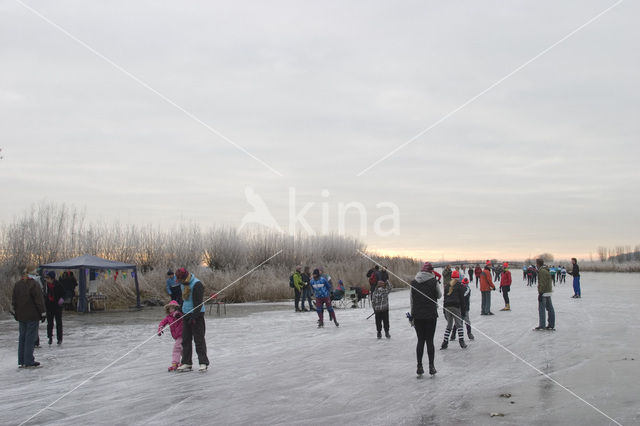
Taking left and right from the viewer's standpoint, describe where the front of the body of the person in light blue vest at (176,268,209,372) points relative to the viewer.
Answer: facing the viewer and to the left of the viewer

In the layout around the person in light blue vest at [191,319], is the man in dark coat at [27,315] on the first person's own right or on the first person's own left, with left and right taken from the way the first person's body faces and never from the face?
on the first person's own right

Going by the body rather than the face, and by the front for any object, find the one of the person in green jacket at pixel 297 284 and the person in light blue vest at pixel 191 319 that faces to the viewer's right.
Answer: the person in green jacket

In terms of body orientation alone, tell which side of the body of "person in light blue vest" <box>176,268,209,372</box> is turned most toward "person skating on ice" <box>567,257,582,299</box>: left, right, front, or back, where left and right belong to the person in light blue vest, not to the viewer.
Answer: back

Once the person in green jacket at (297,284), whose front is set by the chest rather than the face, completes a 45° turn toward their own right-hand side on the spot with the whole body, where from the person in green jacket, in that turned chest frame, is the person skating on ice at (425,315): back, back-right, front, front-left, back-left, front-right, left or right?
front-right

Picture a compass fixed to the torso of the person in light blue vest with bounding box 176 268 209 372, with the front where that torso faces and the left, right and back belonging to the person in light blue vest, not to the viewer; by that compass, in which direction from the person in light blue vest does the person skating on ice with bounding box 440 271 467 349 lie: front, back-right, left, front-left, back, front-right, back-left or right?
back-left

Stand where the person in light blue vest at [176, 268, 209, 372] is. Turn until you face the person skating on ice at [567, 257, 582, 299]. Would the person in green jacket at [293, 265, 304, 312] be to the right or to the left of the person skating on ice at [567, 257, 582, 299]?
left

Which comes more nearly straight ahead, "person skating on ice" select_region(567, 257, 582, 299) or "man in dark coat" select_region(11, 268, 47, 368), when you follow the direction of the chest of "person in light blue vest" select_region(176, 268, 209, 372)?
the man in dark coat
